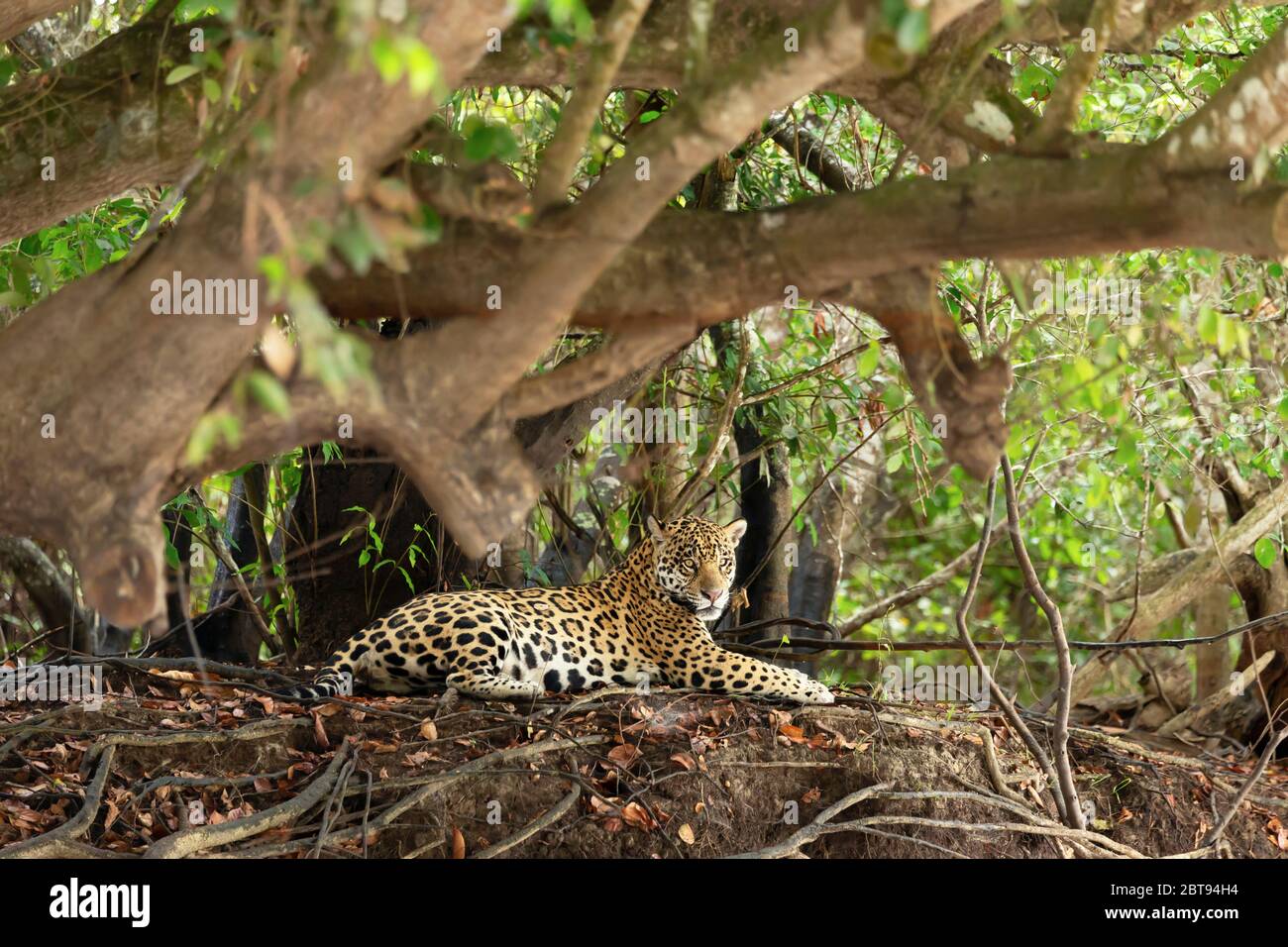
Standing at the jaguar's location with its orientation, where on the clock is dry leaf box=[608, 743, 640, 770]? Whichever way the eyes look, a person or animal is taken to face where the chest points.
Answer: The dry leaf is roughly at 3 o'clock from the jaguar.

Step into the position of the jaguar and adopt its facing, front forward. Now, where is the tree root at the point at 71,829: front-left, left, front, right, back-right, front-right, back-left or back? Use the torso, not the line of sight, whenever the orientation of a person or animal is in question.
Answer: back-right

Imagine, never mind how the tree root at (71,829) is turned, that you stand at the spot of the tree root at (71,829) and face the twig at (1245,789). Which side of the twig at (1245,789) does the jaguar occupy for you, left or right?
left

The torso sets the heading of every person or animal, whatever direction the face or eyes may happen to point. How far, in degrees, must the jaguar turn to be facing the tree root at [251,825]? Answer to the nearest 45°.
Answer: approximately 135° to its right

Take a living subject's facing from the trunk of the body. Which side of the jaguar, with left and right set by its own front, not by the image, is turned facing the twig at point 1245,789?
front

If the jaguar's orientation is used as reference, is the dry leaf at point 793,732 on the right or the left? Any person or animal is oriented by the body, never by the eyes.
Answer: on its right

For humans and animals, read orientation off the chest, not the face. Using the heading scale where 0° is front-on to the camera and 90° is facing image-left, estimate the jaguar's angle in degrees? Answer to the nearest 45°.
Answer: approximately 270°

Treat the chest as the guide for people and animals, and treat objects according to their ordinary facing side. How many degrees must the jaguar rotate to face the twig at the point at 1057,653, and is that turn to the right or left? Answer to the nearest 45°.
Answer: approximately 45° to its right

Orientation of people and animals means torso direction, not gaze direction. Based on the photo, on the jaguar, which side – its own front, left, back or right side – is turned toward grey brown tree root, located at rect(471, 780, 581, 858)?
right

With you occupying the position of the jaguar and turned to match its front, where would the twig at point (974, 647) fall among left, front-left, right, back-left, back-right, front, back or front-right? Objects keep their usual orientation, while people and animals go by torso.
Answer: front-right
